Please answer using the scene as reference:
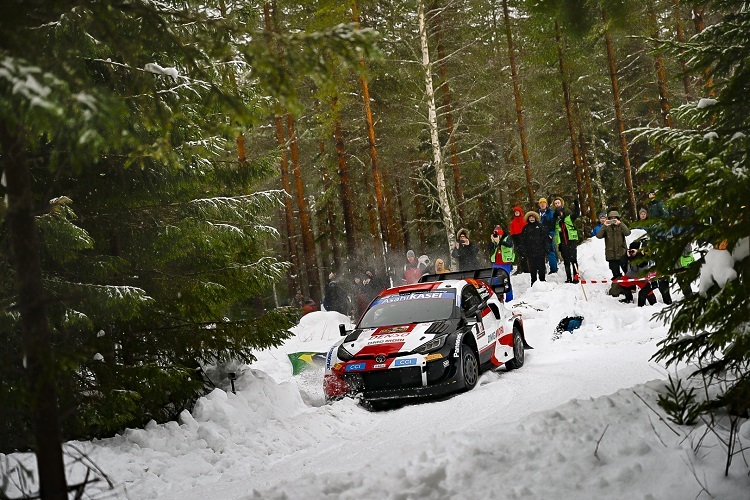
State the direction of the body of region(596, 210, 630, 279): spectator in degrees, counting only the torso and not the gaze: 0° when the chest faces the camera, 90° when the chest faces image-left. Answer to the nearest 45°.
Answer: approximately 0°

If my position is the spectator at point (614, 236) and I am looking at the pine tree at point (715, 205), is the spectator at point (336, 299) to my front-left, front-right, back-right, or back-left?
back-right

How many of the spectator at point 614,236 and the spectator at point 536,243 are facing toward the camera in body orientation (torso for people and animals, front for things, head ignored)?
2

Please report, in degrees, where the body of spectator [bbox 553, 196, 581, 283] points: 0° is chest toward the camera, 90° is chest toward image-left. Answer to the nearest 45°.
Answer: approximately 45°

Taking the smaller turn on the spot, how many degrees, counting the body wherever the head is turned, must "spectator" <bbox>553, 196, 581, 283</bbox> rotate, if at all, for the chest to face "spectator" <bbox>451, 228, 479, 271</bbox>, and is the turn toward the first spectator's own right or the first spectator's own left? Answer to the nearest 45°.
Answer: approximately 45° to the first spectator's own right

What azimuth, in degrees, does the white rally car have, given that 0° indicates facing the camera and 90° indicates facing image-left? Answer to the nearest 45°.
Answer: approximately 45°

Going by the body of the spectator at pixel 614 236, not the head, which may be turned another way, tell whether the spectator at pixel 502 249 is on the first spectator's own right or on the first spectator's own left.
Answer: on the first spectator's own right
